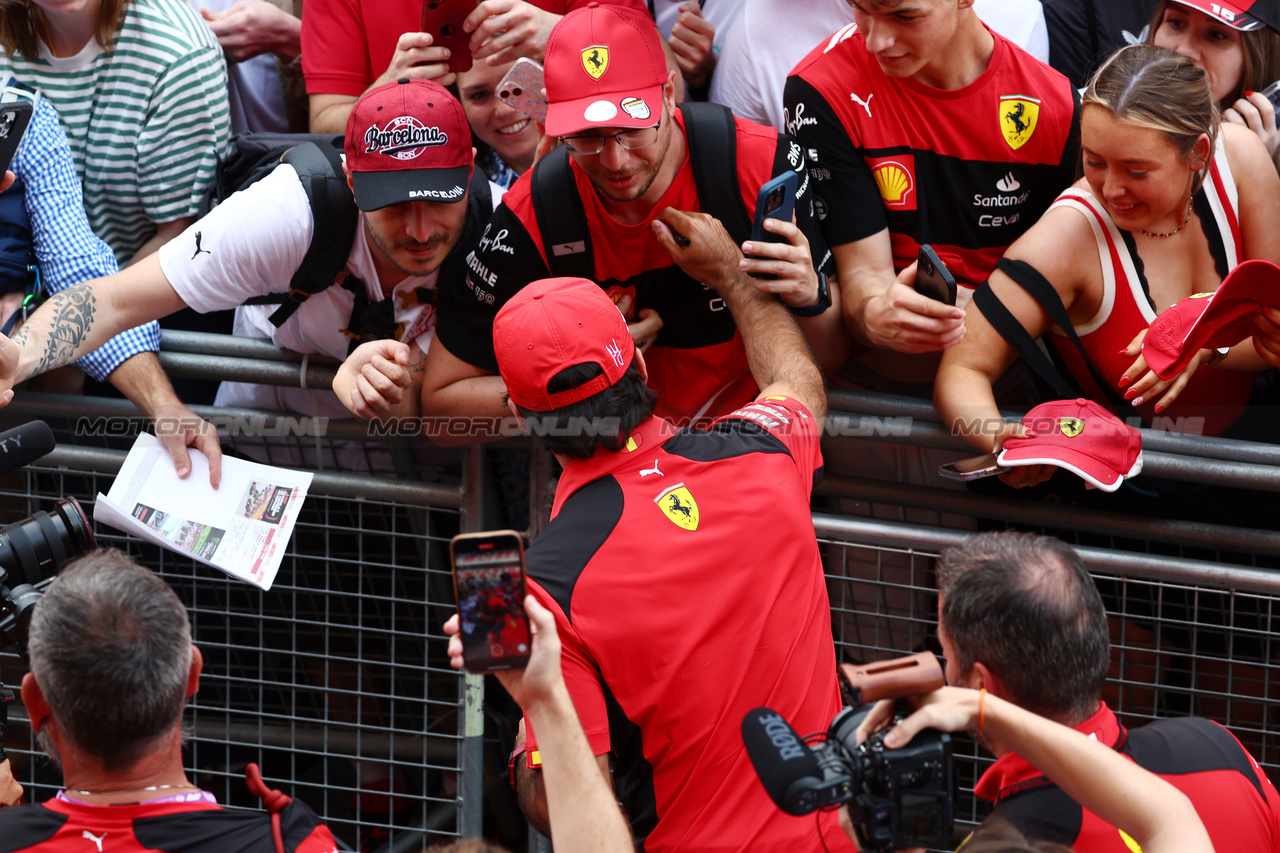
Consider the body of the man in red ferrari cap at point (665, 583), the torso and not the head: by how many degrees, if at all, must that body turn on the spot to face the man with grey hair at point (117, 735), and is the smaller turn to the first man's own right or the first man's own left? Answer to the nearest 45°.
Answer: approximately 135° to the first man's own left

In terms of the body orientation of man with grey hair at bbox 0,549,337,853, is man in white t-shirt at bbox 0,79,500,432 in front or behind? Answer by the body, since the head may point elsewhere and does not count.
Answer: in front

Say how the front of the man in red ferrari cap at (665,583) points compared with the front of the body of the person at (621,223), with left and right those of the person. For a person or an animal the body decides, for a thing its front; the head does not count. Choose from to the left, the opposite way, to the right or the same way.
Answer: the opposite way

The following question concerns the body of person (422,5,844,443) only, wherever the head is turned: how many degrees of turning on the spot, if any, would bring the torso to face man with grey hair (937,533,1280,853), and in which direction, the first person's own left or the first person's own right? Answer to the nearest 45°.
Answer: approximately 45° to the first person's own left

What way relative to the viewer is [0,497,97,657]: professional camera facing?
to the viewer's right

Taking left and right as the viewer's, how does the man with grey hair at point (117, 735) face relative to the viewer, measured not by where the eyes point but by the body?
facing away from the viewer

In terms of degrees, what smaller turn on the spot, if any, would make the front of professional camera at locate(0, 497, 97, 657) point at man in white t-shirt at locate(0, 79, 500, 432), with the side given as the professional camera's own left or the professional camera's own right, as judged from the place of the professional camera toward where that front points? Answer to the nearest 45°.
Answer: approximately 45° to the professional camera's own left

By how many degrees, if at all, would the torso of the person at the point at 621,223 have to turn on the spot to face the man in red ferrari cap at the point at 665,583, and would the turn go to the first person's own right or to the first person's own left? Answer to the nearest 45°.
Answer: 0° — they already face them

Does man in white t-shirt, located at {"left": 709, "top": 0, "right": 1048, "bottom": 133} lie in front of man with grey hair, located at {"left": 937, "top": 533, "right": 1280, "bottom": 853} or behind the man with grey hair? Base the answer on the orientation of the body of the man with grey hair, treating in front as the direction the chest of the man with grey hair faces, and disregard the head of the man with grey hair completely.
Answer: in front

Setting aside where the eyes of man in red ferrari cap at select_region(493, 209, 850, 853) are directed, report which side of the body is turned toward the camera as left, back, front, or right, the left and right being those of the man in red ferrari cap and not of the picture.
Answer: back

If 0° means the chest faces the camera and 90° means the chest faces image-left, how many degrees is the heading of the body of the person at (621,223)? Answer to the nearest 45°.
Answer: approximately 0°

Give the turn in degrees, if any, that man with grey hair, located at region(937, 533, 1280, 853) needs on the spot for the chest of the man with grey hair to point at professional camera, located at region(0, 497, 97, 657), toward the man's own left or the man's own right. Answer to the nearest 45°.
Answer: approximately 45° to the man's own left

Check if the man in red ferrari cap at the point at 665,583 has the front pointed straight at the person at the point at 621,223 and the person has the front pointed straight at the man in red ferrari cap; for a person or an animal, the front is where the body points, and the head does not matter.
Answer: yes
